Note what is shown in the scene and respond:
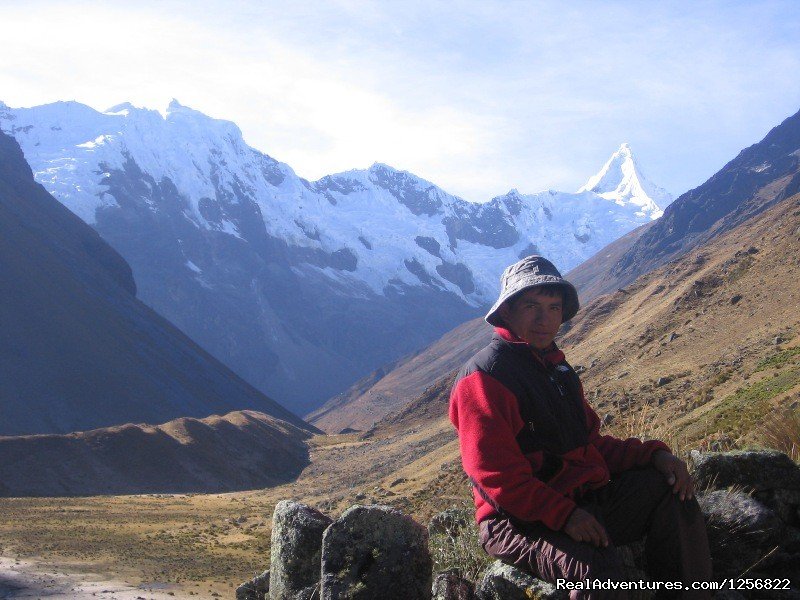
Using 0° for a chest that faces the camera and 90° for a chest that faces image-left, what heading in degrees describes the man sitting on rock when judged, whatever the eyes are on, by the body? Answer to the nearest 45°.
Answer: approximately 315°

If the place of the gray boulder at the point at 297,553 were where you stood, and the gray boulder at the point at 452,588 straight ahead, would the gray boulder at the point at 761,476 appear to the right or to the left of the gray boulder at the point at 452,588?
left

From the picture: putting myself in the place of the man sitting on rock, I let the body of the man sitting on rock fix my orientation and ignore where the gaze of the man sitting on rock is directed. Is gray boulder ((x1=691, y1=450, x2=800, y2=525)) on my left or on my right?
on my left

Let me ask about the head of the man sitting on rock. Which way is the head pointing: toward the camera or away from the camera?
toward the camera

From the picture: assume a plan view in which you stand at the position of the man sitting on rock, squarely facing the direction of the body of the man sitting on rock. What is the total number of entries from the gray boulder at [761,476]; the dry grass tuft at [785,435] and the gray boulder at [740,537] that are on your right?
0

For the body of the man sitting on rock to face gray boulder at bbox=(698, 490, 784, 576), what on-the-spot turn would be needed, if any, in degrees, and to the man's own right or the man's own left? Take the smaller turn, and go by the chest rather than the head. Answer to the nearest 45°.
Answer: approximately 90° to the man's own left
